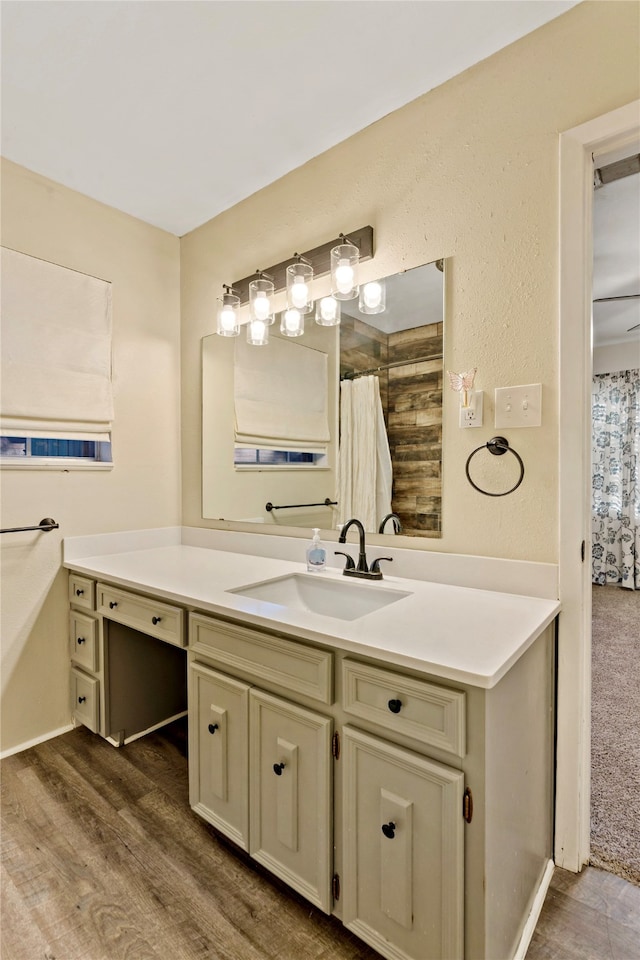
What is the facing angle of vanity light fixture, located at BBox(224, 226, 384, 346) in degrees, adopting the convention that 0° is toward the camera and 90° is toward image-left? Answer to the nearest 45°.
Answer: approximately 45°

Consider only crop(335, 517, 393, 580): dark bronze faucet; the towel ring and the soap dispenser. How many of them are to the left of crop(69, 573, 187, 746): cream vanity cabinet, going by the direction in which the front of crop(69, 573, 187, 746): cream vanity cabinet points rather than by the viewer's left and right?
3

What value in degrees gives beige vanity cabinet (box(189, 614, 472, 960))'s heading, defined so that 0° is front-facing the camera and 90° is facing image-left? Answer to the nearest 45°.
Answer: approximately 45°

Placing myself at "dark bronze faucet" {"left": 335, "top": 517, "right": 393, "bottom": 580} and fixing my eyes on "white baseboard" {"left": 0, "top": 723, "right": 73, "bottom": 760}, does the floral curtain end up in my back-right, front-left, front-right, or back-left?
back-right

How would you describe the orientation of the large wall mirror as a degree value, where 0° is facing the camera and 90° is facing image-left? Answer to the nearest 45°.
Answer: approximately 45°
